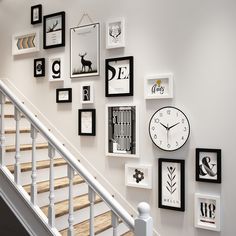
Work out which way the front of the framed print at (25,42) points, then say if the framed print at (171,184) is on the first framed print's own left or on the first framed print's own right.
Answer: on the first framed print's own left

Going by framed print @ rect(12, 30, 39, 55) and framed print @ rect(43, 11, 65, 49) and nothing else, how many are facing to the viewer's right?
0

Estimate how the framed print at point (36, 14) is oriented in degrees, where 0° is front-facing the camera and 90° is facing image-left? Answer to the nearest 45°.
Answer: approximately 45°

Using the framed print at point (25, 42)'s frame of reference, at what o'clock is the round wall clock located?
The round wall clock is roughly at 9 o'clock from the framed print.

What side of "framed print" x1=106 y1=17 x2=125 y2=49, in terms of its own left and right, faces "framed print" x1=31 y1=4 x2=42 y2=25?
right

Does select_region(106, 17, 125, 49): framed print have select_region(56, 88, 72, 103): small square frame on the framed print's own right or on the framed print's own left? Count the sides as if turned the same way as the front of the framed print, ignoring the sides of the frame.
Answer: on the framed print's own right

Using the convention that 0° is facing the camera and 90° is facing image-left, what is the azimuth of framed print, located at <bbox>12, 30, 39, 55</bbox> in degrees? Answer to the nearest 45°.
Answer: approximately 45°
